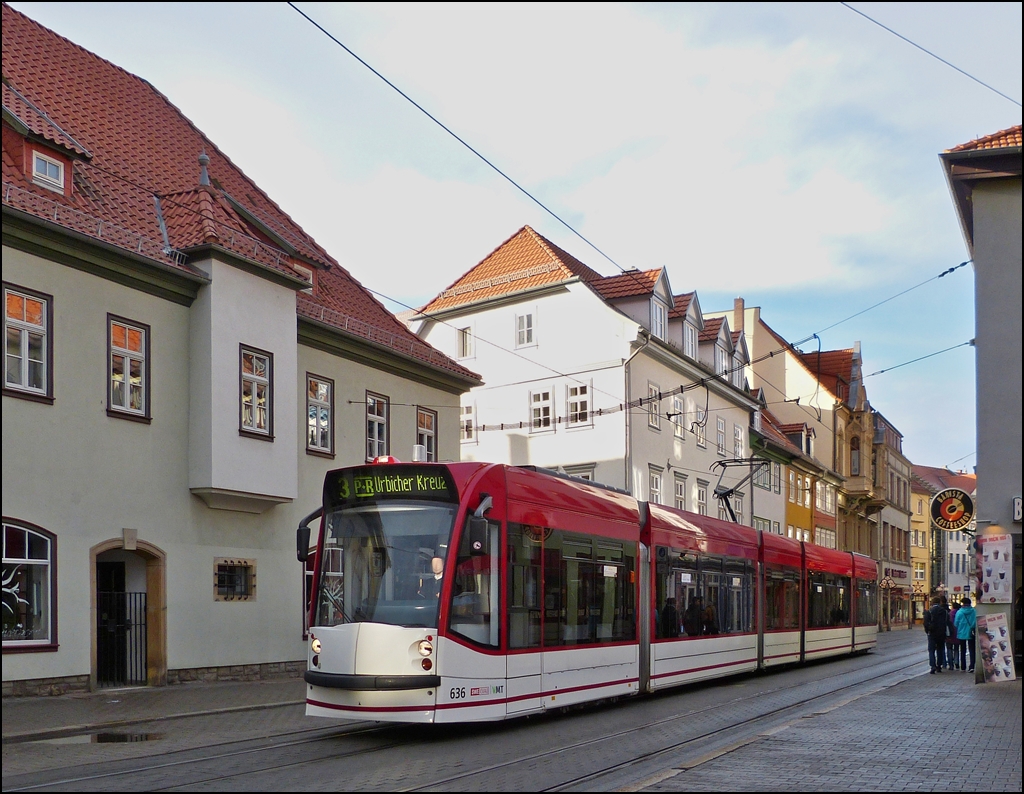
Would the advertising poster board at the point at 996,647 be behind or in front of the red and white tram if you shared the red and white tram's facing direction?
behind

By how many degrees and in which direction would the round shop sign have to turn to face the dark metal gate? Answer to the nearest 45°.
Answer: approximately 45° to its right

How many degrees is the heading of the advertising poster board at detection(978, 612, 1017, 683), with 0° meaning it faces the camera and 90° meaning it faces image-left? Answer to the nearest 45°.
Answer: approximately 0°

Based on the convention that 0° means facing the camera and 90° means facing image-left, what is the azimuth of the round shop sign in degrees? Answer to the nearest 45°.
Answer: approximately 0°

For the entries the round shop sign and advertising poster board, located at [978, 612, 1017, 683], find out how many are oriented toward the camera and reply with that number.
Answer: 2

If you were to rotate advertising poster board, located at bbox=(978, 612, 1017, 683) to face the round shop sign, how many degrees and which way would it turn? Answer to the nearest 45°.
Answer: approximately 180°

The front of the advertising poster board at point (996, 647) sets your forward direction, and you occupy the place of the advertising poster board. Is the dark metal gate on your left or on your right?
on your right
